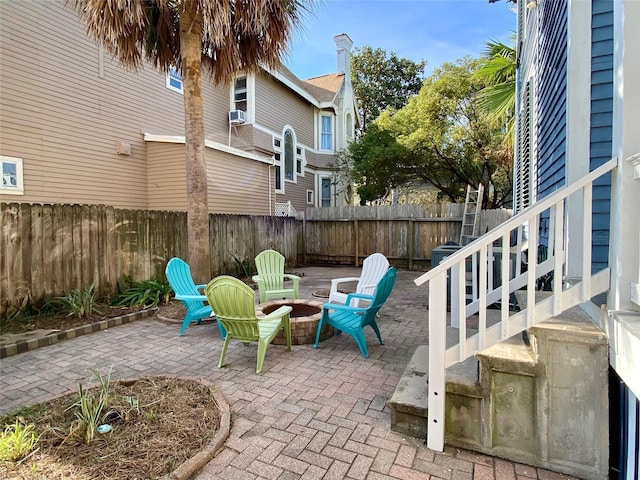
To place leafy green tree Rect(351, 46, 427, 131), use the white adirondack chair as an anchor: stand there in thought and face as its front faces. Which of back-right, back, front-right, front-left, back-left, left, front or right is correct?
back-right

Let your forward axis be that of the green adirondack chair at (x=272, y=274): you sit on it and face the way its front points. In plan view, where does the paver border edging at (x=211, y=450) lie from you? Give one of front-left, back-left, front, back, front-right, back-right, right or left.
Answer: front-right

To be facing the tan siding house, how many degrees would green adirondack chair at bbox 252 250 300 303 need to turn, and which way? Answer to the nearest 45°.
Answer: approximately 180°

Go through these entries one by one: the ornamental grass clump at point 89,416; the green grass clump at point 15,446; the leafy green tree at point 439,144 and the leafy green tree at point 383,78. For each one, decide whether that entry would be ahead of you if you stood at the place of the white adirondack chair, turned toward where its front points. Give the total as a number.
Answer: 2

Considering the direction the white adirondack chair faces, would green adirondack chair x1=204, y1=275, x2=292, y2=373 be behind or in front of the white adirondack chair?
in front

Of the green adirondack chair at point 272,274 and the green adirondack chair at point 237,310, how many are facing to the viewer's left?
0

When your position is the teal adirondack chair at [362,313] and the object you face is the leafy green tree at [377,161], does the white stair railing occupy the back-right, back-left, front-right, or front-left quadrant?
back-right

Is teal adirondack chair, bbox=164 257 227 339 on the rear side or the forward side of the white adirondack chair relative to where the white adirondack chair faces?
on the forward side

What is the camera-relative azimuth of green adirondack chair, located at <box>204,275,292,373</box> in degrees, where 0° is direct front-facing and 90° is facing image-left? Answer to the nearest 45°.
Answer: approximately 225°

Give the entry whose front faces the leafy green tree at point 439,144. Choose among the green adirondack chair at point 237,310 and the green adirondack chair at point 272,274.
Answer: the green adirondack chair at point 237,310

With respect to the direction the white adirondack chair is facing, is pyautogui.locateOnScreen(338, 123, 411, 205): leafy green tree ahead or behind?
behind

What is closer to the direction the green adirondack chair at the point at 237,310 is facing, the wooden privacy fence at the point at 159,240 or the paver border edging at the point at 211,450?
the wooden privacy fence

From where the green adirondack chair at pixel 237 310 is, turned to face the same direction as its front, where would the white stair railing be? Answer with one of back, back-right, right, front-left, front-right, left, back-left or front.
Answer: right

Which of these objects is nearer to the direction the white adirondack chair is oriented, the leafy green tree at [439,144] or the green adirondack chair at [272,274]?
the green adirondack chair

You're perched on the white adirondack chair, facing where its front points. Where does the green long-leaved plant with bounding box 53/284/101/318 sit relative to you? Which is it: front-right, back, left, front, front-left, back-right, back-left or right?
front-right

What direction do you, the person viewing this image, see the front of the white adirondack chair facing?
facing the viewer and to the left of the viewer
